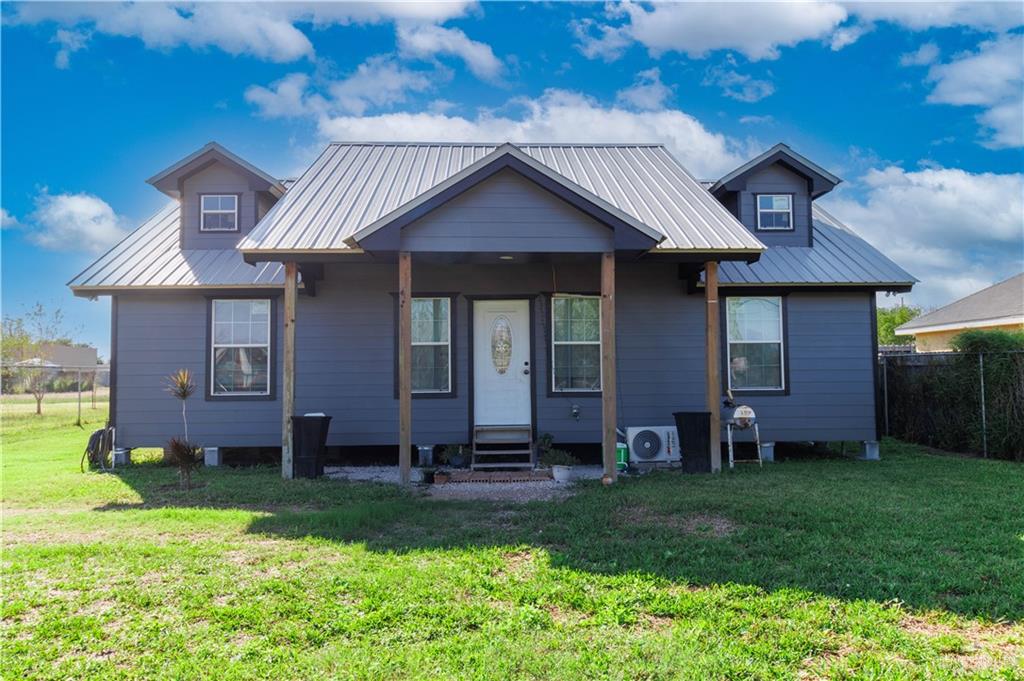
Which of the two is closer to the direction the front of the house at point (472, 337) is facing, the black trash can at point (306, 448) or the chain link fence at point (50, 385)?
the black trash can

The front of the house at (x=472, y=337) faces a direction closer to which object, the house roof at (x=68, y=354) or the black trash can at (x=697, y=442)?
the black trash can

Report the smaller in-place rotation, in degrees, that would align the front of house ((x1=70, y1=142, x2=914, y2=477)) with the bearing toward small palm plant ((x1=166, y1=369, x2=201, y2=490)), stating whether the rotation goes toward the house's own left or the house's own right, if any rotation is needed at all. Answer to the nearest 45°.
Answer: approximately 90° to the house's own right

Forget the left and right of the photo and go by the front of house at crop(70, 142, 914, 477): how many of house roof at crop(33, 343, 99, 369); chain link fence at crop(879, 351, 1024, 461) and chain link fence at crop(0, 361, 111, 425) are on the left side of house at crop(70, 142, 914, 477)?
1

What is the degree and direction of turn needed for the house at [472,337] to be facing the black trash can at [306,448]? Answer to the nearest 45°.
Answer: approximately 45° to its right

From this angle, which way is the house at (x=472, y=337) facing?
toward the camera

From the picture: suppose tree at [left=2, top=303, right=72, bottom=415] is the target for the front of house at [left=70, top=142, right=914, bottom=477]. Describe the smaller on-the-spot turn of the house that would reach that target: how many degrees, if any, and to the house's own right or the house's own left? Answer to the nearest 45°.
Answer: approximately 135° to the house's own right

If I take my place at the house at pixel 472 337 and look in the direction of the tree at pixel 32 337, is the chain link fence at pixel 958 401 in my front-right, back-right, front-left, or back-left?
back-right

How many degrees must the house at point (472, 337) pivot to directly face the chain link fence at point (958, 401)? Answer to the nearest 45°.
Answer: approximately 90° to its left

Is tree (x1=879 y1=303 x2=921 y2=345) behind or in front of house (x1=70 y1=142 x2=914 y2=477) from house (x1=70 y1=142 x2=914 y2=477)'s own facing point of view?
behind
